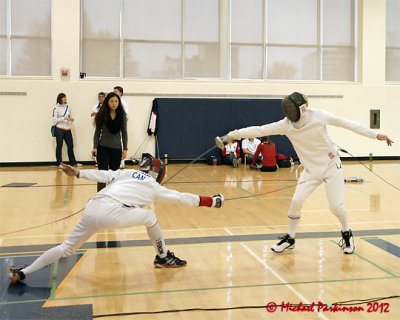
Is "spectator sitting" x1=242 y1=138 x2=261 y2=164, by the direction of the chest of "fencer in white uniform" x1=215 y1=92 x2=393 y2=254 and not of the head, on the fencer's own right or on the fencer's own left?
on the fencer's own right

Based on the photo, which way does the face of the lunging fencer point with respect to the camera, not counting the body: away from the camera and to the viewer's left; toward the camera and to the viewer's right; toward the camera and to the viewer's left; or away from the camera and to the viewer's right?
away from the camera and to the viewer's right

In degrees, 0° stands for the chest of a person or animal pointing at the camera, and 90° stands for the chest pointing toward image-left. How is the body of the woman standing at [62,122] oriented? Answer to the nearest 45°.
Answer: approximately 315°
